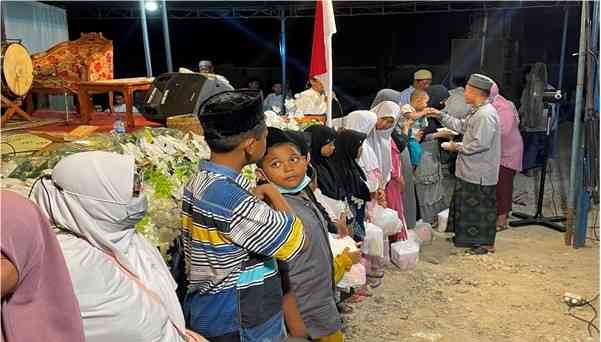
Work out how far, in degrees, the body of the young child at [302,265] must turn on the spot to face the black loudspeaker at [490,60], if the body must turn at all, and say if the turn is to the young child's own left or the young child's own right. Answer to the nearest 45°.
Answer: approximately 45° to the young child's own left

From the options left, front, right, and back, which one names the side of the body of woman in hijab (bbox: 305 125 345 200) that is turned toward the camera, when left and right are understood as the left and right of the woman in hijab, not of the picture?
right

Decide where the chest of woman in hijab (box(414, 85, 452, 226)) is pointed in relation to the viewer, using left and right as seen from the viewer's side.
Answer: facing to the right of the viewer

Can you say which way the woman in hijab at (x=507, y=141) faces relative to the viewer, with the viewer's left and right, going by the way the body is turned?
facing to the left of the viewer

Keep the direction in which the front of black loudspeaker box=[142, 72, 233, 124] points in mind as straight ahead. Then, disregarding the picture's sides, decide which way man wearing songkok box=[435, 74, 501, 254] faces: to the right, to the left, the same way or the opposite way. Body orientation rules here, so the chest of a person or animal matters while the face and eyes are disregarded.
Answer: to the right

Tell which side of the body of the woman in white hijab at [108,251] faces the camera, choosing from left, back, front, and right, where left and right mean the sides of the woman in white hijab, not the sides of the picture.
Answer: right

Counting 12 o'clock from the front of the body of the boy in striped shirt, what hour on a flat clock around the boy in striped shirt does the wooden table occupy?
The wooden table is roughly at 10 o'clock from the boy in striped shirt.

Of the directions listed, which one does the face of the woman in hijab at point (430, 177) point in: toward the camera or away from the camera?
away from the camera

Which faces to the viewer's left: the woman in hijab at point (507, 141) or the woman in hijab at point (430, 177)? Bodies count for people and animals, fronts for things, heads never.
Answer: the woman in hijab at point (507, 141)

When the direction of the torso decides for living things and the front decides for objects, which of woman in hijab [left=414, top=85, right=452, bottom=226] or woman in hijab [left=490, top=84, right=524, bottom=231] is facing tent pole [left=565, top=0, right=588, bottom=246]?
woman in hijab [left=414, top=85, right=452, bottom=226]

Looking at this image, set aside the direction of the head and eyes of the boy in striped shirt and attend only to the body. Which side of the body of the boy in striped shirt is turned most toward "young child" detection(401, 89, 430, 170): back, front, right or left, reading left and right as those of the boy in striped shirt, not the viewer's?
front

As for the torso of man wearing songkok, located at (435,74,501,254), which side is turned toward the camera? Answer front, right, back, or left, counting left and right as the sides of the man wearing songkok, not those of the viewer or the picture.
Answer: left

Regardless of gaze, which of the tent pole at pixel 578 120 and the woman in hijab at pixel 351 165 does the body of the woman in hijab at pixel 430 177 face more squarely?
the tent pole

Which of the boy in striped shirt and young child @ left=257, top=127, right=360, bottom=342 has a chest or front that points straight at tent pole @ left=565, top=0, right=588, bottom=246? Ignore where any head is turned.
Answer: the boy in striped shirt

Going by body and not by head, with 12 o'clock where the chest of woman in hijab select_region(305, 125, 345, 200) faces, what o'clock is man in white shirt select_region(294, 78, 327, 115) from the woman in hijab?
The man in white shirt is roughly at 9 o'clock from the woman in hijab.
